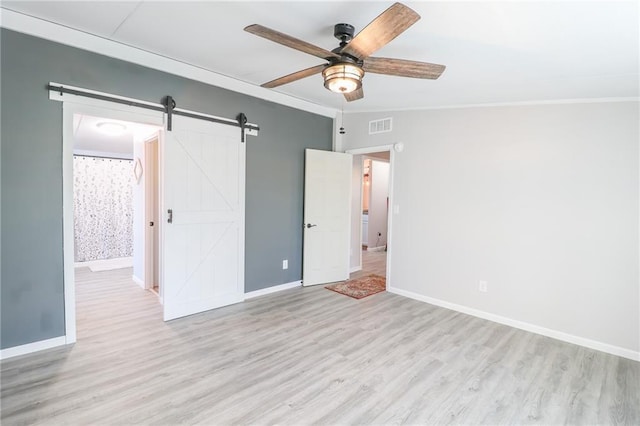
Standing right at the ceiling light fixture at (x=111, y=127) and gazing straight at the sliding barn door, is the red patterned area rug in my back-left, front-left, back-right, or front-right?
front-left

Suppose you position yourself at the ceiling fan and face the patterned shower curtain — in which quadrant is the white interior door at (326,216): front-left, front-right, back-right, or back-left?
front-right

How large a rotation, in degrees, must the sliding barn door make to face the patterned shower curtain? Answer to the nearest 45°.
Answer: approximately 180°

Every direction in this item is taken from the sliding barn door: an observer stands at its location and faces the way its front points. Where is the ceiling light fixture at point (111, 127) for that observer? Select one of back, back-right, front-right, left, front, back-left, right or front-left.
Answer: back

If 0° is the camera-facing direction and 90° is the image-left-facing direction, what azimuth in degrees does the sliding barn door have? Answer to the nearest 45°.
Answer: approximately 315°

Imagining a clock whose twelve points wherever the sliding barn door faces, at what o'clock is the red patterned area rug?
The red patterned area rug is roughly at 10 o'clock from the sliding barn door.

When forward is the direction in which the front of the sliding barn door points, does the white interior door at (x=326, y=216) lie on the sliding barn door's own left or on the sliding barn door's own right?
on the sliding barn door's own left

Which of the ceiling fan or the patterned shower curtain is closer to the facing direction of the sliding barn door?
the ceiling fan

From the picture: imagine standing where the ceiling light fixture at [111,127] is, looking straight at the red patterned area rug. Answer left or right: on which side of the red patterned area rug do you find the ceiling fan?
right

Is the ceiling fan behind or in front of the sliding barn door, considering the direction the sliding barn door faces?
in front

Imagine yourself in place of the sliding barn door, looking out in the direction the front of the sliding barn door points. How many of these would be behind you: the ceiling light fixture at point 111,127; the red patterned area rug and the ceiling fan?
1

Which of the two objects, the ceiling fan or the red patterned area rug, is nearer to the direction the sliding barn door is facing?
the ceiling fan

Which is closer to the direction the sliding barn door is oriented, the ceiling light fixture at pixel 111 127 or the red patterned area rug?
the red patterned area rug
